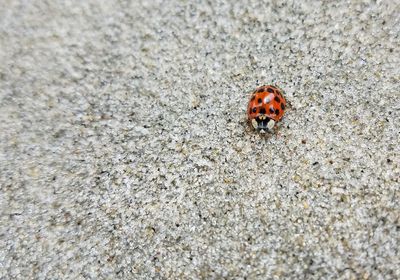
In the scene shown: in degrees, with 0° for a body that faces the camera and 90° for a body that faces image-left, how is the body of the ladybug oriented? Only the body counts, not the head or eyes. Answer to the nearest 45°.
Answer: approximately 0°
